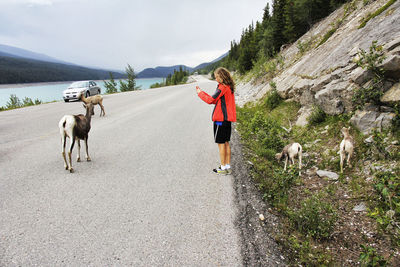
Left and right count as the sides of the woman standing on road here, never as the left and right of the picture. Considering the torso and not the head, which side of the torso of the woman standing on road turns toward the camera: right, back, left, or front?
left

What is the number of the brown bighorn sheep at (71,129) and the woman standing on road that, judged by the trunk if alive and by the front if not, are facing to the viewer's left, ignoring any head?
1

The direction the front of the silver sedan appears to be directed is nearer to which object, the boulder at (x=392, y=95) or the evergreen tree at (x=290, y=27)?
the boulder

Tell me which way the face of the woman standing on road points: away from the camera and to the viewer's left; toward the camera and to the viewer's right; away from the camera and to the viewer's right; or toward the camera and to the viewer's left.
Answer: away from the camera and to the viewer's left

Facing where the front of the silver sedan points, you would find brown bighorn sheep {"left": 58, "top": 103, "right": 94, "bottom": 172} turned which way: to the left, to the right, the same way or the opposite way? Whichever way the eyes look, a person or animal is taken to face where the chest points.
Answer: the opposite way

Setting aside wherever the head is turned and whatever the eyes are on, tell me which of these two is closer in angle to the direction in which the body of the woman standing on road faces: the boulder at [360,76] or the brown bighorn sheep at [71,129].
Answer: the brown bighorn sheep

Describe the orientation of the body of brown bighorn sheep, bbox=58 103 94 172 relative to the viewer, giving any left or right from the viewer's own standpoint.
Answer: facing away from the viewer and to the right of the viewer

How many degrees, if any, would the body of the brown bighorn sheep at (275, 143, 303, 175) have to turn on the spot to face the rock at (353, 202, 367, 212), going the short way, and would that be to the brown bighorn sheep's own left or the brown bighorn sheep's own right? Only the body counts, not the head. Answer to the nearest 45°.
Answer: approximately 180°

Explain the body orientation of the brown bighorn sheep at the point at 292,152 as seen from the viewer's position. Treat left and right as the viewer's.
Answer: facing away from the viewer and to the left of the viewer
